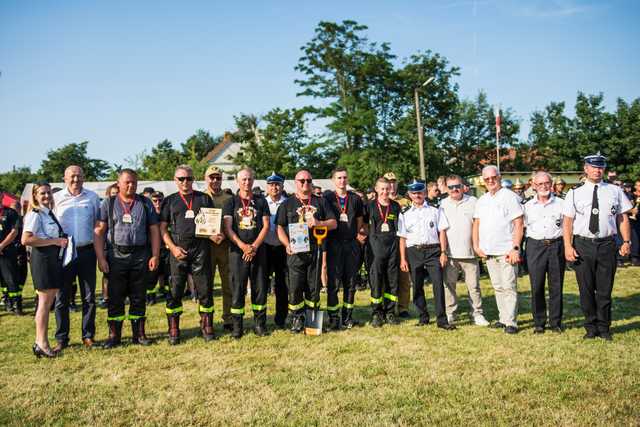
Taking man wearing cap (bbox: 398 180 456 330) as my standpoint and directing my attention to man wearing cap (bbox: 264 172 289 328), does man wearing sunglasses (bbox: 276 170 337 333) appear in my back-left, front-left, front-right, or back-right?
front-left

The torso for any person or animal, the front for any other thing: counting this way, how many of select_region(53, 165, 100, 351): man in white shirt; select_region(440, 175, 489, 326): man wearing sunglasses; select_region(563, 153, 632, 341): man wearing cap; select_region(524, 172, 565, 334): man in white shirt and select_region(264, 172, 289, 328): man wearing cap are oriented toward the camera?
5

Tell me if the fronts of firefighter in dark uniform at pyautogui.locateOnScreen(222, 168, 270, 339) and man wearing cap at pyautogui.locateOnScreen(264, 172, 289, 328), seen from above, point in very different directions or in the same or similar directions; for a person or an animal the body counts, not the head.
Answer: same or similar directions

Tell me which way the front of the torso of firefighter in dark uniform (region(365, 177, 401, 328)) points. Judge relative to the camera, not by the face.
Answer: toward the camera

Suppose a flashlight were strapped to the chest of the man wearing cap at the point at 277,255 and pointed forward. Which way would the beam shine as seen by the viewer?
toward the camera

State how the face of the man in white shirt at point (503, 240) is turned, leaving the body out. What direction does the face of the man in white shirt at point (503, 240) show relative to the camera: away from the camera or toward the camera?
toward the camera

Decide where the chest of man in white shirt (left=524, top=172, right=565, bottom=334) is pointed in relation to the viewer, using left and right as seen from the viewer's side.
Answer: facing the viewer

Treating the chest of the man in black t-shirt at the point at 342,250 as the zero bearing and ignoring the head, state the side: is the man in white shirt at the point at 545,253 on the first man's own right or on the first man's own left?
on the first man's own left

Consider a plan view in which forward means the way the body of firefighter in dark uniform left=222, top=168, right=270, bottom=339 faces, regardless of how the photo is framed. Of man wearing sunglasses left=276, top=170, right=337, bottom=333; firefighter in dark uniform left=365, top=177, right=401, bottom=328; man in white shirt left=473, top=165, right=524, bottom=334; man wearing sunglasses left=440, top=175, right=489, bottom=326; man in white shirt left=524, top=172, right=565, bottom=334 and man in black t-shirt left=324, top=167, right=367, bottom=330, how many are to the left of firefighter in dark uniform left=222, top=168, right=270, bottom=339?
6

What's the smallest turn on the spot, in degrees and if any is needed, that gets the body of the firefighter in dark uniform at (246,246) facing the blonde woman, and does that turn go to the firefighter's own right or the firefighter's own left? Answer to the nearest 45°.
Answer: approximately 90° to the firefighter's own right

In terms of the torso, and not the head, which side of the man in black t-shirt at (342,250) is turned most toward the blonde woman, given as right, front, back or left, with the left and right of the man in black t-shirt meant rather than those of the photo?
right

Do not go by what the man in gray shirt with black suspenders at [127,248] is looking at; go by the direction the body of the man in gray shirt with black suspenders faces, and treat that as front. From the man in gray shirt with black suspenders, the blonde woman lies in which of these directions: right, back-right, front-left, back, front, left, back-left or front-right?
right

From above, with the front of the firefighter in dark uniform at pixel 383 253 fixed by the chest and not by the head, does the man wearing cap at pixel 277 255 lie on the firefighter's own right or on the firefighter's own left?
on the firefighter's own right
